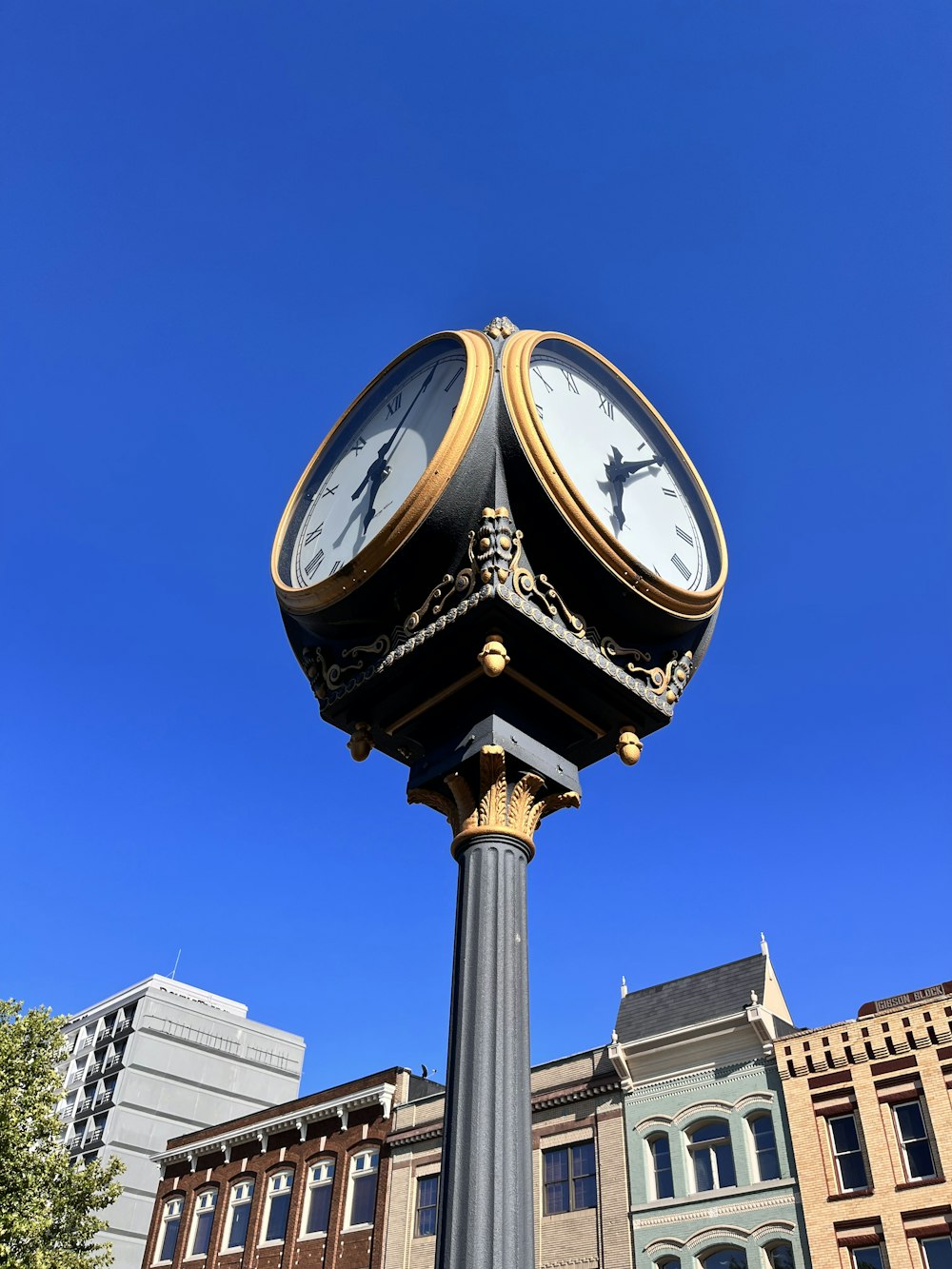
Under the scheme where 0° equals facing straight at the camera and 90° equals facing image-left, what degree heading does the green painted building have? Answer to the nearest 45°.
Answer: approximately 0°

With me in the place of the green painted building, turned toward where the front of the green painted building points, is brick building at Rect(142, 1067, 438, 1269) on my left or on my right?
on my right

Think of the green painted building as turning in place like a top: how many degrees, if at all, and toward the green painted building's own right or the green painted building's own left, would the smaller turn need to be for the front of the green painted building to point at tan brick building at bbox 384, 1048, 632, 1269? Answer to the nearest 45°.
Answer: approximately 135° to the green painted building's own right

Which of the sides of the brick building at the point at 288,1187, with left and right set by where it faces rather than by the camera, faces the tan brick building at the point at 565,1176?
left

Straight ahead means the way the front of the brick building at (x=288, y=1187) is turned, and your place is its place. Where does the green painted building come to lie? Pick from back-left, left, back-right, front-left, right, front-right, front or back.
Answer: left

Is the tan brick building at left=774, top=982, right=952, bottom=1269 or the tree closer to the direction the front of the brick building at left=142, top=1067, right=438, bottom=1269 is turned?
the tree

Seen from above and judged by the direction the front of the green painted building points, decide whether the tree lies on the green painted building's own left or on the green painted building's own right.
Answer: on the green painted building's own right

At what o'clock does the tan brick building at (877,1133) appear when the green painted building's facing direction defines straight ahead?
The tan brick building is roughly at 10 o'clock from the green painted building.

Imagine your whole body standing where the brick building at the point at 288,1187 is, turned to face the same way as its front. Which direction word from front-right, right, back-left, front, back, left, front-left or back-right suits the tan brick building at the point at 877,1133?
left

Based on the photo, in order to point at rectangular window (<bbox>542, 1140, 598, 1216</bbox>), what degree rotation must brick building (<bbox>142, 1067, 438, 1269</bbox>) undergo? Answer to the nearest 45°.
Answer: approximately 90° to its left

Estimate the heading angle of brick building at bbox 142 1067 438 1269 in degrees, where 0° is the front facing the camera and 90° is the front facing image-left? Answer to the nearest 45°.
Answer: approximately 45°

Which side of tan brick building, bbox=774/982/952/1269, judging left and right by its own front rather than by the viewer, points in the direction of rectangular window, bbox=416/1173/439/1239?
right
